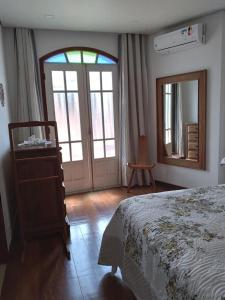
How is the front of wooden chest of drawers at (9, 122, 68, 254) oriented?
to the viewer's right

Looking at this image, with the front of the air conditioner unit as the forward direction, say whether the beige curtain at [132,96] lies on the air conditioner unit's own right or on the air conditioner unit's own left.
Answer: on the air conditioner unit's own right

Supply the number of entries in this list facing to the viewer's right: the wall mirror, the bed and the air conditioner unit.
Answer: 0

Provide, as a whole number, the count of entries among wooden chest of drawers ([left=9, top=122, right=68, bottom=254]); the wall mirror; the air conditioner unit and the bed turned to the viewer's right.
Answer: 1

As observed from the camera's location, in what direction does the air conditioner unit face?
facing the viewer and to the left of the viewer

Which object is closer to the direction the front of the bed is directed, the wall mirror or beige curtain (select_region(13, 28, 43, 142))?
the beige curtain

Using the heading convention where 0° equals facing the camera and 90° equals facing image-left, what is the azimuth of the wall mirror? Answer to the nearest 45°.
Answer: approximately 45°

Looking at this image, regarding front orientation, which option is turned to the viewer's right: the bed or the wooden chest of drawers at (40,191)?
the wooden chest of drawers

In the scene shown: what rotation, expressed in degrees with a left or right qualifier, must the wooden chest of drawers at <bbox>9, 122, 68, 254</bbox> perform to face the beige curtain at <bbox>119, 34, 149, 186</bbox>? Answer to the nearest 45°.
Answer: approximately 45° to its left

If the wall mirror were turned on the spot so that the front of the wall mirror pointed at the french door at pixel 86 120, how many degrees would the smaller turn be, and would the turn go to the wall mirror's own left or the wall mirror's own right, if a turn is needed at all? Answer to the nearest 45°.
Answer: approximately 45° to the wall mirror's own right

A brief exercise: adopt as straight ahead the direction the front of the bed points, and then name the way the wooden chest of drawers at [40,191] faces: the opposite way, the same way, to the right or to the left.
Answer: the opposite way

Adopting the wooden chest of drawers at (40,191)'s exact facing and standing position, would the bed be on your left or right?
on your right

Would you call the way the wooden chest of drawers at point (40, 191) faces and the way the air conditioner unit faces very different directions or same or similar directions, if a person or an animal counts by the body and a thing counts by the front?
very different directions
